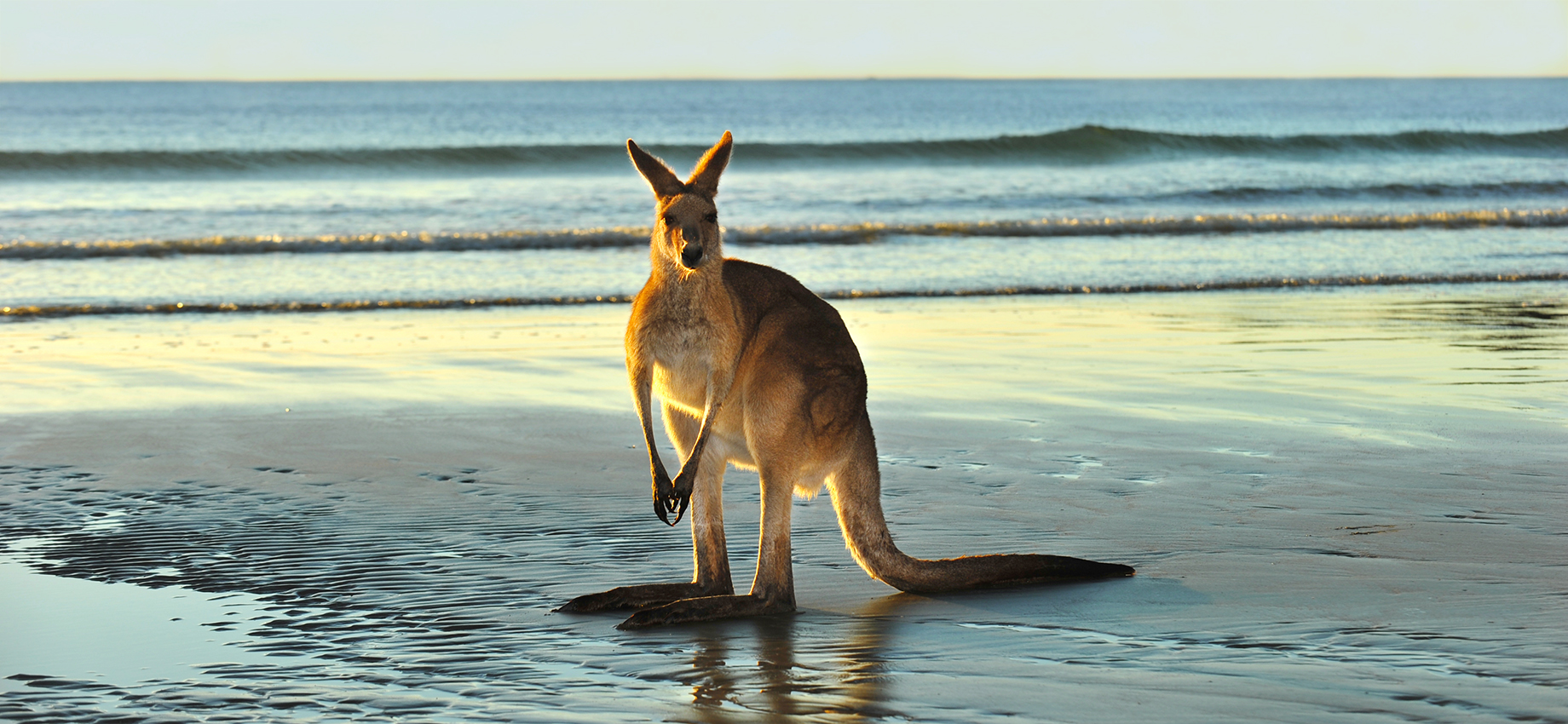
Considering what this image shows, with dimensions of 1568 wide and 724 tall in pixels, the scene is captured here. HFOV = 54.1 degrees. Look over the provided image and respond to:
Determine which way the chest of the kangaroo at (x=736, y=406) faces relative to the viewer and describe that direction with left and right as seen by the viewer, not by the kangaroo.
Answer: facing the viewer and to the left of the viewer
